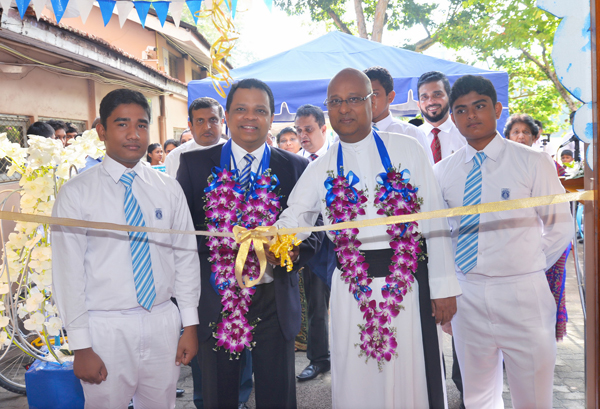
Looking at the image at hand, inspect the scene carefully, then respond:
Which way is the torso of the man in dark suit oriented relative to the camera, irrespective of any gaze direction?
toward the camera

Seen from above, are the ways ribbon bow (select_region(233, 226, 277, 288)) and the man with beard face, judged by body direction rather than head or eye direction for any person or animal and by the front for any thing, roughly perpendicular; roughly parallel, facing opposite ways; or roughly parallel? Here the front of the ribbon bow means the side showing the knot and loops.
roughly parallel

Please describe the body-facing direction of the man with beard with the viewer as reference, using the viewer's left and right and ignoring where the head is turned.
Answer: facing the viewer

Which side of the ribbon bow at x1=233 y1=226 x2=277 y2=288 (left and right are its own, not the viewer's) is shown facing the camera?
front

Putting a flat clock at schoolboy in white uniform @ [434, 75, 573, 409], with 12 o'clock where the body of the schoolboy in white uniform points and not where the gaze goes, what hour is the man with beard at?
The man with beard is roughly at 4 o'clock from the schoolboy in white uniform.

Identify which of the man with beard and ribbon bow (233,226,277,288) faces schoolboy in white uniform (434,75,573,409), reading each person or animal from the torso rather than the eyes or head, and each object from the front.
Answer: the man with beard

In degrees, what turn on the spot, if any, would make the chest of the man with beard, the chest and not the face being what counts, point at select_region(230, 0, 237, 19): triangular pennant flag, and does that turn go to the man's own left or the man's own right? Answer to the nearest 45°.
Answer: approximately 45° to the man's own right

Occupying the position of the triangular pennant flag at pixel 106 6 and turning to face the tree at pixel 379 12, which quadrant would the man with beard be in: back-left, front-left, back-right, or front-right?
front-right

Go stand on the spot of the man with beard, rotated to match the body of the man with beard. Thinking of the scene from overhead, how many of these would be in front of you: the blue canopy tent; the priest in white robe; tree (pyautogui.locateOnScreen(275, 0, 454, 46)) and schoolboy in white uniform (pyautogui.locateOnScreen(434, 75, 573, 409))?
2

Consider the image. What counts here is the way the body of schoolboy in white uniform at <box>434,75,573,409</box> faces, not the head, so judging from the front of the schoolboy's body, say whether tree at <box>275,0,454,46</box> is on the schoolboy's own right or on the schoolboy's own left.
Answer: on the schoolboy's own right

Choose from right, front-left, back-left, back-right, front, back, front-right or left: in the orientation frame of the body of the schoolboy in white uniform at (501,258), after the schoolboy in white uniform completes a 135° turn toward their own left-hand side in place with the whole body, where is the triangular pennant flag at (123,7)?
back
